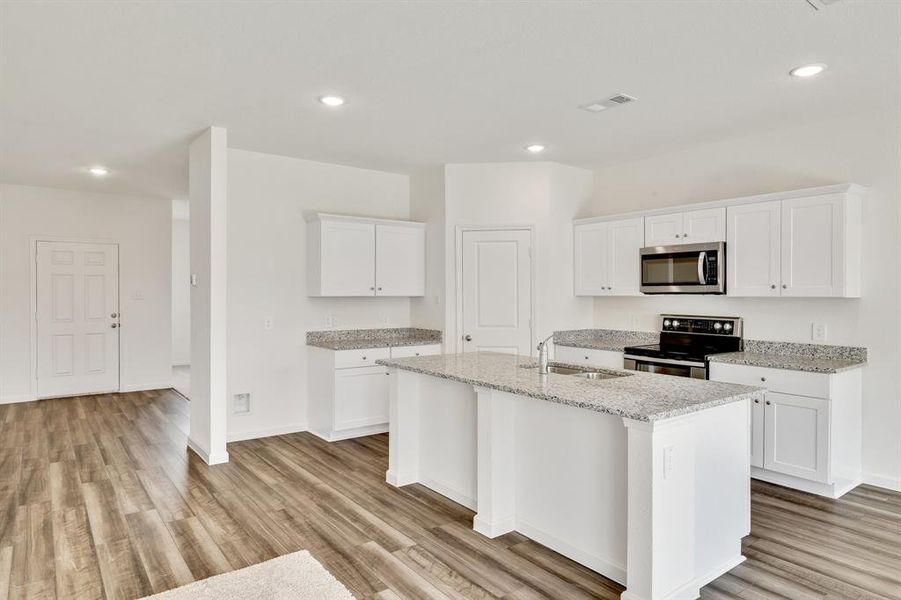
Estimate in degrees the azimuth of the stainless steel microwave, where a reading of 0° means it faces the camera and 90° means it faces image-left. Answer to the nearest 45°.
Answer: approximately 45°

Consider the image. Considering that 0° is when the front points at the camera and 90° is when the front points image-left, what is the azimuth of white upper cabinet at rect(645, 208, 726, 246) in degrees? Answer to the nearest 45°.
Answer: approximately 45°

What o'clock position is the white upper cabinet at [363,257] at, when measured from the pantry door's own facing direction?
The white upper cabinet is roughly at 3 o'clock from the pantry door.

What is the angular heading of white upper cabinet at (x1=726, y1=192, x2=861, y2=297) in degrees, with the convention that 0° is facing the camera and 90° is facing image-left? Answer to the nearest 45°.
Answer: approximately 45°

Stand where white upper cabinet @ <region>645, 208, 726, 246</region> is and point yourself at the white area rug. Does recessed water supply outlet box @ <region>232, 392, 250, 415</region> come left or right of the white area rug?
right

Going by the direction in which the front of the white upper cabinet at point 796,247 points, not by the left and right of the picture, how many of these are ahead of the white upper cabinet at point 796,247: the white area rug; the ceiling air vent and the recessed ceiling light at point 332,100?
3

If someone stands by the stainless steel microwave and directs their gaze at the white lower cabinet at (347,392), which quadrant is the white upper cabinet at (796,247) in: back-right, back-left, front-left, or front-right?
back-left

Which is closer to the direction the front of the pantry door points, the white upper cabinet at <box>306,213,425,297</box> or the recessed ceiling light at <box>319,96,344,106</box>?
the recessed ceiling light
